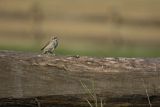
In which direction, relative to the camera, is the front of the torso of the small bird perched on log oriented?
to the viewer's right
